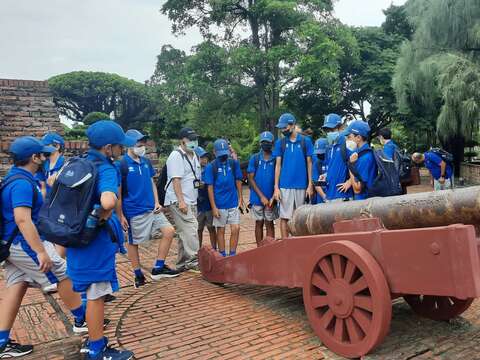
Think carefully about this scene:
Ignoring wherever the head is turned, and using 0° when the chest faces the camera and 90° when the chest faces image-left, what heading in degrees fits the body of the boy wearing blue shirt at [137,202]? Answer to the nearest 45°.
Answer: approximately 315°

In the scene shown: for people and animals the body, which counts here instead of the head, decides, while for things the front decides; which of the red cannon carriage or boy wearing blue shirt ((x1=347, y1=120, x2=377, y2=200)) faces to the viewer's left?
the boy wearing blue shirt

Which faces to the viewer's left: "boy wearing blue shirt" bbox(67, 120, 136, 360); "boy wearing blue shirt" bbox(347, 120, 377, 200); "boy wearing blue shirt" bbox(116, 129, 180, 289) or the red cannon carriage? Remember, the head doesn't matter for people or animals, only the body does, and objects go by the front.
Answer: "boy wearing blue shirt" bbox(347, 120, 377, 200)

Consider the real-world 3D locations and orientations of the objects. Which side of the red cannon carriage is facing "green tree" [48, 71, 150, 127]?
back

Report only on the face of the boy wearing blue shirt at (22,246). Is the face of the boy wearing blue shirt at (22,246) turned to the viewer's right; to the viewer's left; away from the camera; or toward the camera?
to the viewer's right

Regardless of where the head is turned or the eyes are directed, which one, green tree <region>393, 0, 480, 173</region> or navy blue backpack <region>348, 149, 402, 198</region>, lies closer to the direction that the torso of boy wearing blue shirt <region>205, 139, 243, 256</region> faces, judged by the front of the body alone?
the navy blue backpack

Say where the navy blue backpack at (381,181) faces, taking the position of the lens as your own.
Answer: facing to the right of the viewer

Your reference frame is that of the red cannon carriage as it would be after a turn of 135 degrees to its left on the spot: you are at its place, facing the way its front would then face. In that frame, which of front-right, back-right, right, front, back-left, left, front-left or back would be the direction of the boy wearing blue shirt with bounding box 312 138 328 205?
front
